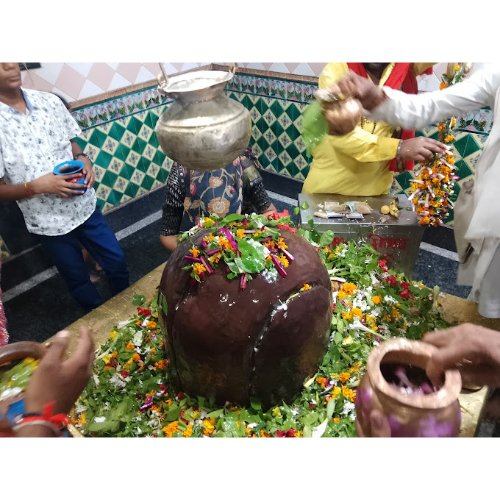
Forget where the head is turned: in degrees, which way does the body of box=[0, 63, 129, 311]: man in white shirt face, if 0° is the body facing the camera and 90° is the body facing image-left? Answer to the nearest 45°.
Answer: approximately 315°

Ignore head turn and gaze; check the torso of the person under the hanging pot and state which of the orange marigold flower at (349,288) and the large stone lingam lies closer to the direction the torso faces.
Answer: the large stone lingam

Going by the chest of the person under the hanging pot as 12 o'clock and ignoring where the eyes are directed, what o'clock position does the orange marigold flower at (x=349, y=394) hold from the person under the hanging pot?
The orange marigold flower is roughly at 11 o'clock from the person under the hanging pot.

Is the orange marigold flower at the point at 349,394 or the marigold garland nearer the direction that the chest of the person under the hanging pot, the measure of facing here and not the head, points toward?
the orange marigold flower

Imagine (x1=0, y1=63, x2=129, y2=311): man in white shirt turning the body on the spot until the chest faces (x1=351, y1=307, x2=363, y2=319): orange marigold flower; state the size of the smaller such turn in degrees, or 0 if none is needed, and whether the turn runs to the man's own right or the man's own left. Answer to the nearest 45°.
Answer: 0° — they already face it

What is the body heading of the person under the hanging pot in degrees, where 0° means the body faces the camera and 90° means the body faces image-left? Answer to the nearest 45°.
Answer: approximately 0°

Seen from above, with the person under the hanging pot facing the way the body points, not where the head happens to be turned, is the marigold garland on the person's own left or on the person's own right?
on the person's own left
